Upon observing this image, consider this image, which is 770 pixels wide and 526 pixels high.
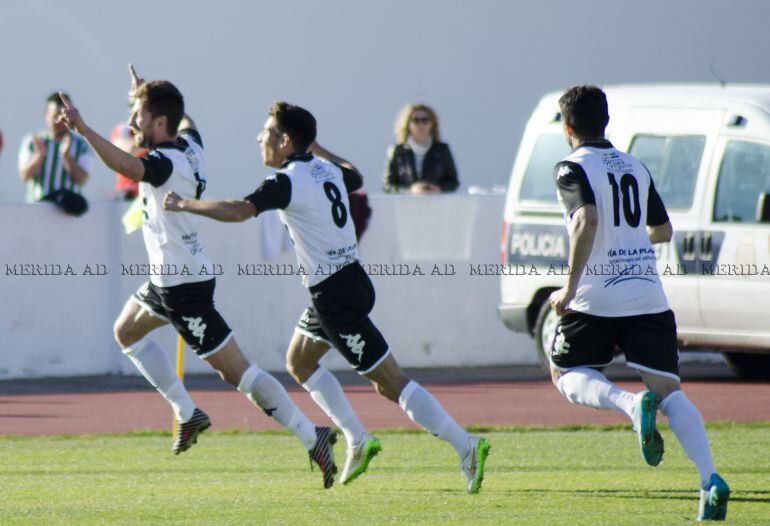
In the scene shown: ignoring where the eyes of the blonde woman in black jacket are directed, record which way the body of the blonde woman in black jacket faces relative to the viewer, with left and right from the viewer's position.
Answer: facing the viewer

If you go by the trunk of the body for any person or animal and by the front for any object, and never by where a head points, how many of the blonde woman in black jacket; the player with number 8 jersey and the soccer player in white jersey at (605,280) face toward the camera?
1

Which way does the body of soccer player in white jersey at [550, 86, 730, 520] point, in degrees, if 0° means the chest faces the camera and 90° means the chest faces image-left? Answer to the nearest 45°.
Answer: approximately 135°

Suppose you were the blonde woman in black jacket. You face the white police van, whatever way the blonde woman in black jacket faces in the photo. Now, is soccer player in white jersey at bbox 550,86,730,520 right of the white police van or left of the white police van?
right

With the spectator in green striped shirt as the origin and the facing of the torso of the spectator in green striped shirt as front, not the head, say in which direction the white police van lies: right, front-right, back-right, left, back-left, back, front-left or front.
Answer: front-left

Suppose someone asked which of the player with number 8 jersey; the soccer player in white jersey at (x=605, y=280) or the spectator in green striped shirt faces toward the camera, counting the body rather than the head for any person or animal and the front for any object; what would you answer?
the spectator in green striped shirt

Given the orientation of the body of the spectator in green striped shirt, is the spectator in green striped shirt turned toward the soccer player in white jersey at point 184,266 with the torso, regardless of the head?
yes

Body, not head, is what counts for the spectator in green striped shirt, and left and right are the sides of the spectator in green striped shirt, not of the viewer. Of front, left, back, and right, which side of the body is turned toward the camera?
front

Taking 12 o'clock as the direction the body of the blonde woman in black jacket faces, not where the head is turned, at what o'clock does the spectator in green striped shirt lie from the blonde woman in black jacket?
The spectator in green striped shirt is roughly at 3 o'clock from the blonde woman in black jacket.

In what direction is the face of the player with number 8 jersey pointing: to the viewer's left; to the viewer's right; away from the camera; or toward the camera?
to the viewer's left

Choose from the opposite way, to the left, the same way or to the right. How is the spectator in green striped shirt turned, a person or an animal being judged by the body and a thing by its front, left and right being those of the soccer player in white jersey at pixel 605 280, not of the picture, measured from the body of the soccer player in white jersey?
the opposite way

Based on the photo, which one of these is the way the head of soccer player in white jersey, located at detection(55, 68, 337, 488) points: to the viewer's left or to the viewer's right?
to the viewer's left

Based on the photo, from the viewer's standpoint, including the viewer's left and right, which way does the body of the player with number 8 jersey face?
facing away from the viewer and to the left of the viewer

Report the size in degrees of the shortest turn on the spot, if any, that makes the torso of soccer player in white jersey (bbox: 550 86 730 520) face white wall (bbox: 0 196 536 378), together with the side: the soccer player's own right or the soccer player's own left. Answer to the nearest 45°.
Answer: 0° — they already face it
